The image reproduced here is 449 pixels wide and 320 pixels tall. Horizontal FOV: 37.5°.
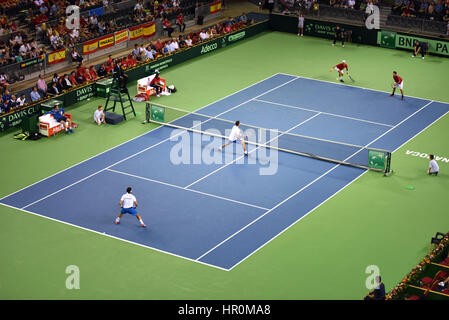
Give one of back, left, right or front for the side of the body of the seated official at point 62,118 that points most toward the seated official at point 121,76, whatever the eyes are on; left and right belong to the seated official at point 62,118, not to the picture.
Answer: left

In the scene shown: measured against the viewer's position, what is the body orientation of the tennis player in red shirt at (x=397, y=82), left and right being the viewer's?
facing the viewer and to the left of the viewer

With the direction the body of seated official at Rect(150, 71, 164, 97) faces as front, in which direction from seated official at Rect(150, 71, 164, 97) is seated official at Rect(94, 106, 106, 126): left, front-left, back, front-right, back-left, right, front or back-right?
right

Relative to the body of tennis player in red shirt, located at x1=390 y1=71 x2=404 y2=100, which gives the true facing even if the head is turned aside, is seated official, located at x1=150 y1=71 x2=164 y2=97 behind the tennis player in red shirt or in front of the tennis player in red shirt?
in front

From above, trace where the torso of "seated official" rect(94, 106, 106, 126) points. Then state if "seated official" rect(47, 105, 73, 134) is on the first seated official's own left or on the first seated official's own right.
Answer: on the first seated official's own right

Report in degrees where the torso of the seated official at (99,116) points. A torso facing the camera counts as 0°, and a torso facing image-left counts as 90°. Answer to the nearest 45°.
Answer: approximately 315°

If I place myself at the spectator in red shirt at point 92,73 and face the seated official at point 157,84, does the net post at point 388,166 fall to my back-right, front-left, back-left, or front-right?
front-right

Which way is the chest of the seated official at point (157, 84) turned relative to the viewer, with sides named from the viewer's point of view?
facing the viewer and to the right of the viewer

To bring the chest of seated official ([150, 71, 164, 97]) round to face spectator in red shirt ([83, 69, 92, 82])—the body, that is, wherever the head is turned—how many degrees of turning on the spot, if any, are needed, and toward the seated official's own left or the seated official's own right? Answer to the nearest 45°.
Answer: approximately 135° to the seated official's own right

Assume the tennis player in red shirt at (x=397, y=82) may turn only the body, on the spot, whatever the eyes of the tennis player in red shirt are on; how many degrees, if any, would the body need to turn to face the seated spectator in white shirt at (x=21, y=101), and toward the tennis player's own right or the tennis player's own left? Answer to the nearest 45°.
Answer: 0° — they already face them

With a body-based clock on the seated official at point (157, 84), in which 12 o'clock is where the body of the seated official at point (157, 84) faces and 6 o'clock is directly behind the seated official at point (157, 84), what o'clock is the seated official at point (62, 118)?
the seated official at point (62, 118) is roughly at 3 o'clock from the seated official at point (157, 84).

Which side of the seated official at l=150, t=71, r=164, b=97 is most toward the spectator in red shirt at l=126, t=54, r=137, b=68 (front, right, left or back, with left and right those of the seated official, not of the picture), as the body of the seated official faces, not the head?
back

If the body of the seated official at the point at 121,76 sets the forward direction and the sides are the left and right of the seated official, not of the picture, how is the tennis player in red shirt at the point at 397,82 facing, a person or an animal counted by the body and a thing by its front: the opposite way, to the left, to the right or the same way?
to the right
